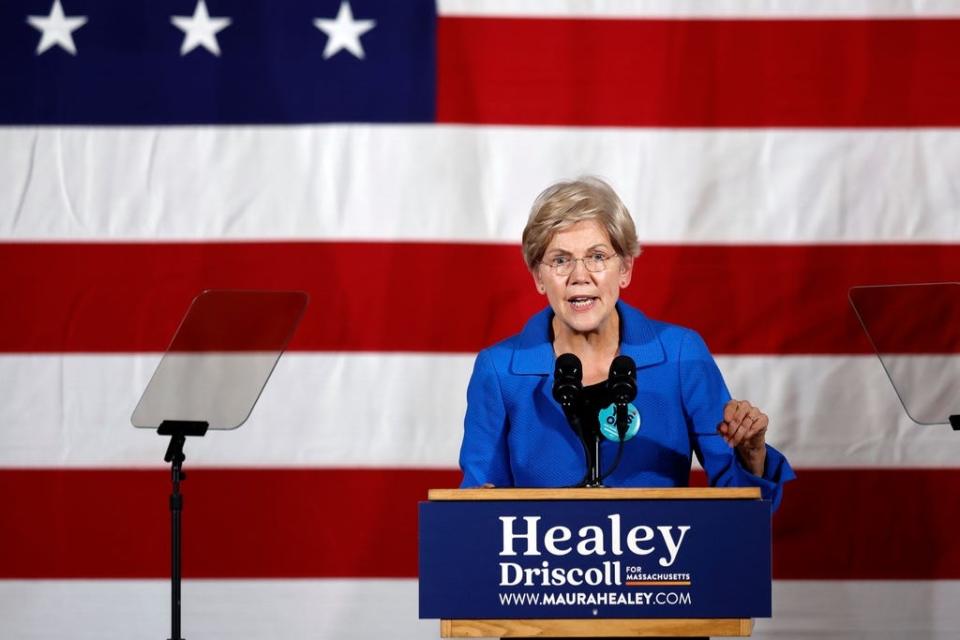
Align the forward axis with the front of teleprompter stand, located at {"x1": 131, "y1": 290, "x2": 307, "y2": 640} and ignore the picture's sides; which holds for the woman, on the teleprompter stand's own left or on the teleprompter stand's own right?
on the teleprompter stand's own right

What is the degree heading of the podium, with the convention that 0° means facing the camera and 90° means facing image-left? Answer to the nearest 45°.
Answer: approximately 0°

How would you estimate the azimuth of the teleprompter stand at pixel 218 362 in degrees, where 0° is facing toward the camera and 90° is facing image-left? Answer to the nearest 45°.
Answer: approximately 225°

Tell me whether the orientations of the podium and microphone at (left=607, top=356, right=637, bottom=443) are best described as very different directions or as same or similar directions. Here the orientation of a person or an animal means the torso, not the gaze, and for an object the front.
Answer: very different directions

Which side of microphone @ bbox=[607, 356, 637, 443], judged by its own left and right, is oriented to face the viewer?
back

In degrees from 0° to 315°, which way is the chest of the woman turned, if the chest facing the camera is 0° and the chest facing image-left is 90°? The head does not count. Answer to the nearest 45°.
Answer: approximately 0°

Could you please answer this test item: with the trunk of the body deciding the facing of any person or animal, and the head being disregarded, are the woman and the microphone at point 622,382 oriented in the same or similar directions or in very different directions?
very different directions
